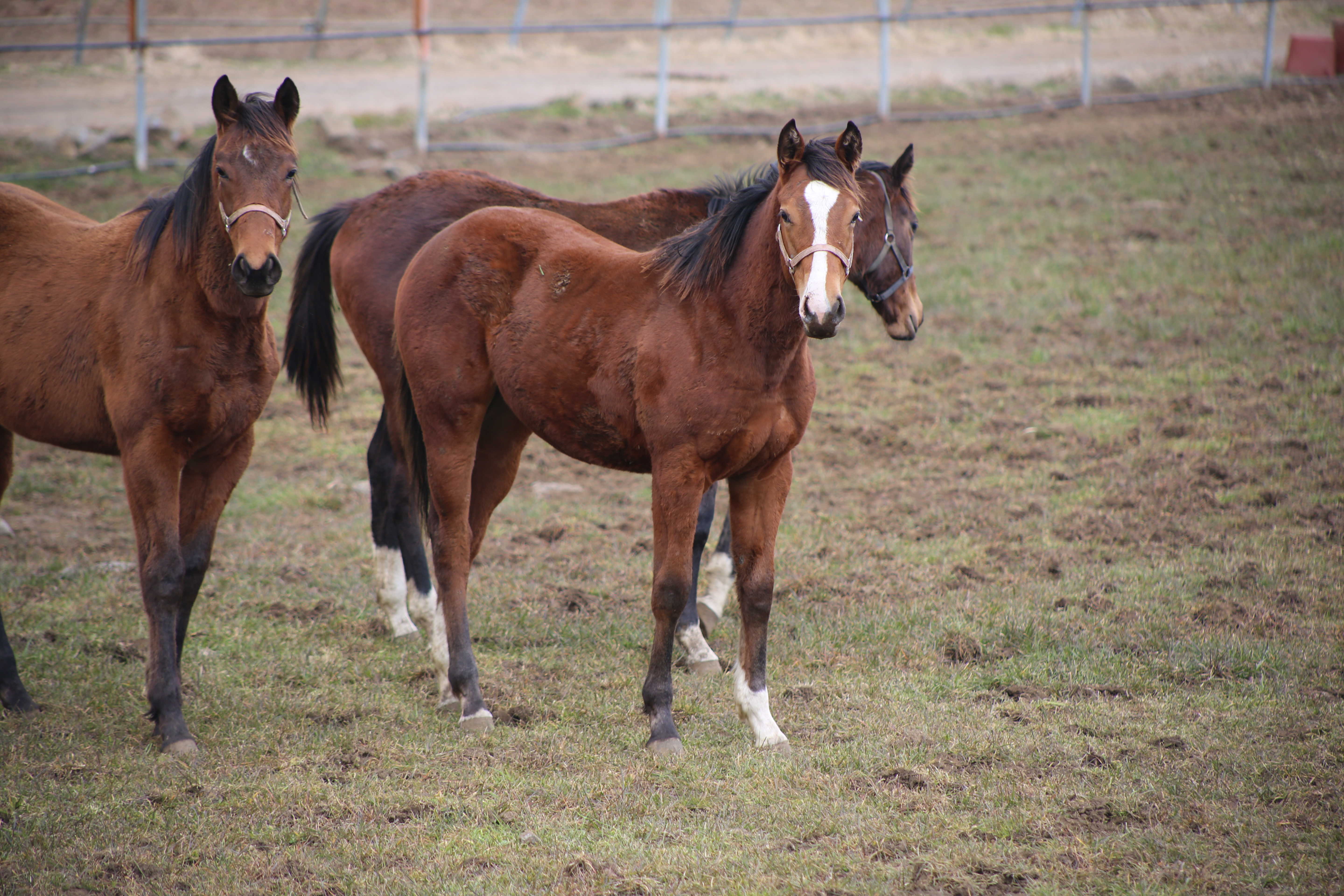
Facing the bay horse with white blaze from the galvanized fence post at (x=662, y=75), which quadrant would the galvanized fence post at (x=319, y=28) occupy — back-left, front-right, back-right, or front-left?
back-right

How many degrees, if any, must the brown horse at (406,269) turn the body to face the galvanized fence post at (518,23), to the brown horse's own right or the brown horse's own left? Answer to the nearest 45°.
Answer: approximately 90° to the brown horse's own left

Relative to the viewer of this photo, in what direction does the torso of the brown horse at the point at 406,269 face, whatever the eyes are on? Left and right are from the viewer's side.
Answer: facing to the right of the viewer

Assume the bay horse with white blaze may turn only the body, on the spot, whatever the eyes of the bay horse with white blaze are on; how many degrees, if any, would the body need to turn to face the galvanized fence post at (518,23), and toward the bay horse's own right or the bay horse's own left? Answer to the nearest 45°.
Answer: approximately 135° to the bay horse's own left

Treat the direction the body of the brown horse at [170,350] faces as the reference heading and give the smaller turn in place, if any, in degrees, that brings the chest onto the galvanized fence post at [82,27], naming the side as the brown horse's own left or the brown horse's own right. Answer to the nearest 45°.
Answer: approximately 135° to the brown horse's own left

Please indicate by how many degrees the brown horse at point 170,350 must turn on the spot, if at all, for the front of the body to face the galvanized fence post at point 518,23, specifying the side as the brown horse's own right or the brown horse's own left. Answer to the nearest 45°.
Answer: approximately 135° to the brown horse's own left

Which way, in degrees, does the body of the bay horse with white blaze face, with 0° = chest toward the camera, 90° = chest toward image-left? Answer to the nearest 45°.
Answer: approximately 315°

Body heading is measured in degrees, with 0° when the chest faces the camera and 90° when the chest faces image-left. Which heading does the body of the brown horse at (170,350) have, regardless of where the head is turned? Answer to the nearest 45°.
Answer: approximately 315°

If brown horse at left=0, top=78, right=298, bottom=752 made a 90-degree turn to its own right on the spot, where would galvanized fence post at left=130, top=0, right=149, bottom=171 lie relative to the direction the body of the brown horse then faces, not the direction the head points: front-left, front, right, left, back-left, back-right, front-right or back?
back-right
